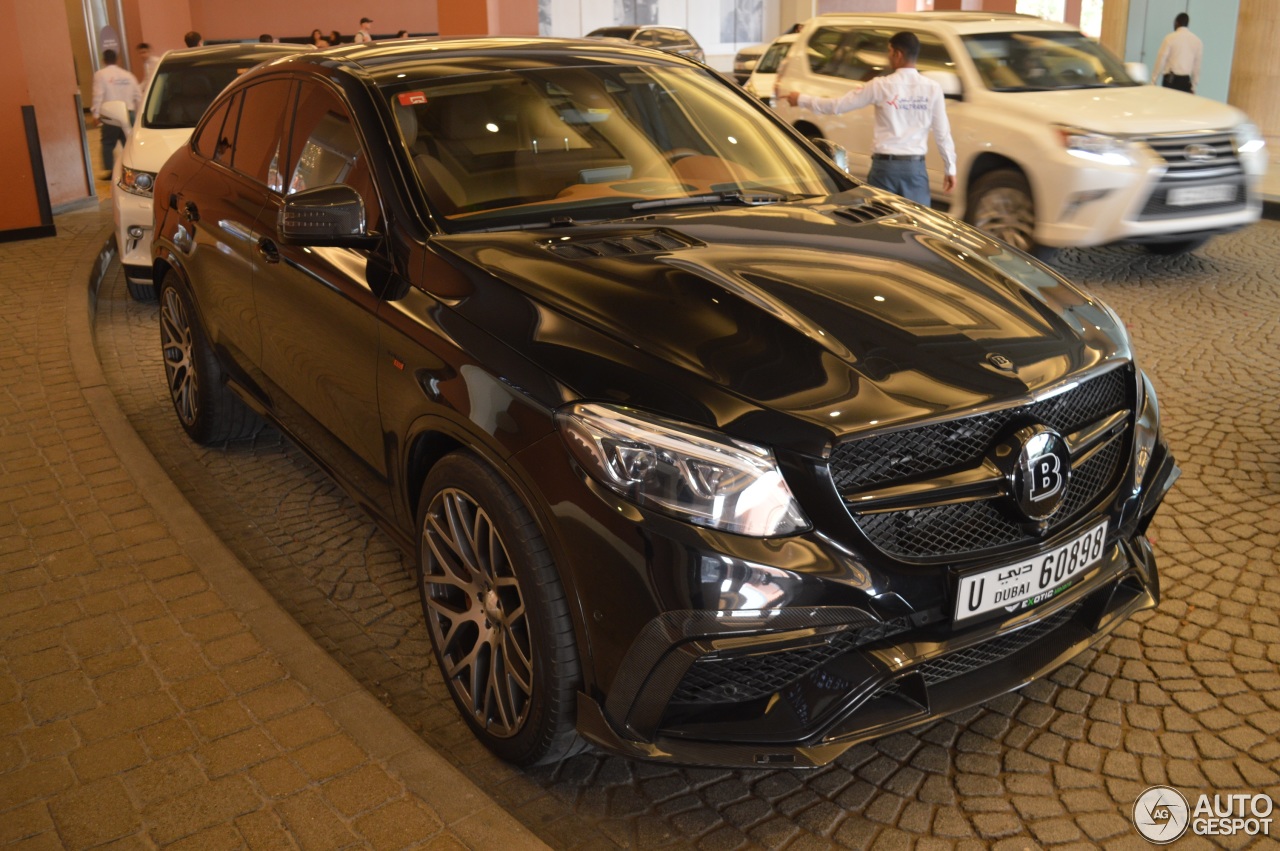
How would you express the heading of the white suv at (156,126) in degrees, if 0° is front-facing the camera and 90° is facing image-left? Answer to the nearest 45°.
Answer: approximately 0°

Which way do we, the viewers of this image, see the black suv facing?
facing the viewer and to the right of the viewer

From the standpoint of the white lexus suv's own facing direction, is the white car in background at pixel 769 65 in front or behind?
behind

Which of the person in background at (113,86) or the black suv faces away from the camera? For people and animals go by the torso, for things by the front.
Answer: the person in background

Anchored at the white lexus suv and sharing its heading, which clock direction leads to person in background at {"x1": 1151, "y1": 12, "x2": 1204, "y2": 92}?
The person in background is roughly at 8 o'clock from the white lexus suv.

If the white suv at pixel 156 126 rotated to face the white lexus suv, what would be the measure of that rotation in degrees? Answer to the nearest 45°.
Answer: approximately 90° to its left

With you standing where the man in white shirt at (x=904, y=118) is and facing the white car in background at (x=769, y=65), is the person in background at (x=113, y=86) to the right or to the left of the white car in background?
left

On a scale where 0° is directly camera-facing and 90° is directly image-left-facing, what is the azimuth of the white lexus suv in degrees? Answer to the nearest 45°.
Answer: approximately 315°

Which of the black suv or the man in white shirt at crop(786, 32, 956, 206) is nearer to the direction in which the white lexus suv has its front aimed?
the black suv

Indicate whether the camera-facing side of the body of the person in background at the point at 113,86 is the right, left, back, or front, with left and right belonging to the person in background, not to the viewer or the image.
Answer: back
